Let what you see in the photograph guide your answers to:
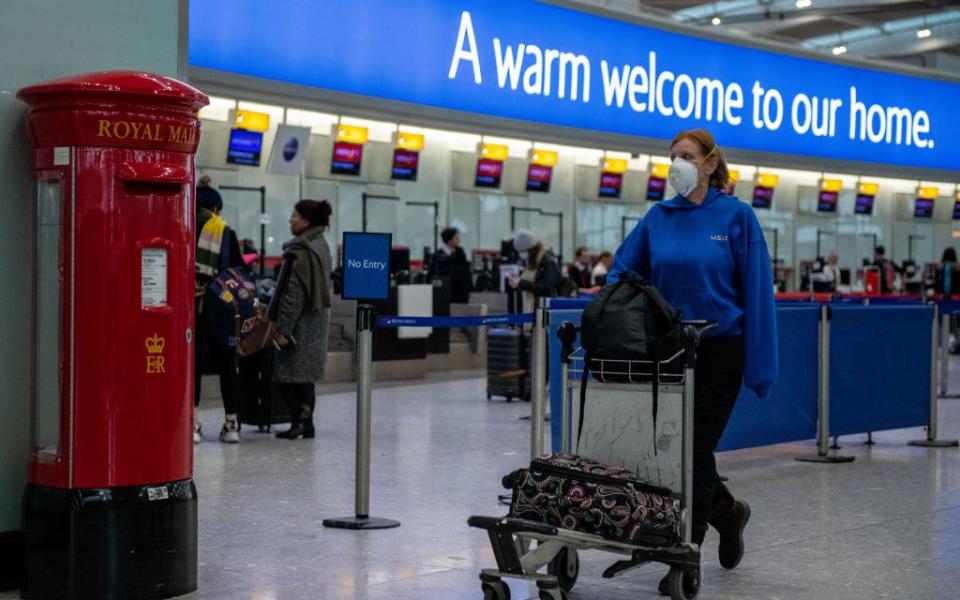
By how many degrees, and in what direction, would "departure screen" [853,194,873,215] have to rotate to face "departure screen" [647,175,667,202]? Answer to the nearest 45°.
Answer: approximately 45° to its right

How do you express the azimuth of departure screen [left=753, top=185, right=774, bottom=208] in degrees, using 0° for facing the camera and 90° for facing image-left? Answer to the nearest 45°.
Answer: approximately 0°

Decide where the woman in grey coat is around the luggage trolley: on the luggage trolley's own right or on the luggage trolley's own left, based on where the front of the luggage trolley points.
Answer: on the luggage trolley's own right

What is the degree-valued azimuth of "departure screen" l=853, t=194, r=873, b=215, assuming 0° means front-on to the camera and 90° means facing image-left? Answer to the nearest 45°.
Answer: approximately 0°

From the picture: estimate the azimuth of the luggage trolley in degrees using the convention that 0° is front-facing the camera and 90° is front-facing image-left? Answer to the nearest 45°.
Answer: approximately 45°

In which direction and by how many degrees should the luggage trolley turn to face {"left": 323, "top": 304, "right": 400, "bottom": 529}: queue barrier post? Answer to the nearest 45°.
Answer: approximately 90° to its right

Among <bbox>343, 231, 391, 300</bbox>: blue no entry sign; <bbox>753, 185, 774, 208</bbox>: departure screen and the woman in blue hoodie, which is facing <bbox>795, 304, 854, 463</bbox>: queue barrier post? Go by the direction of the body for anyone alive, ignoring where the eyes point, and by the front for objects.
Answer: the departure screen
